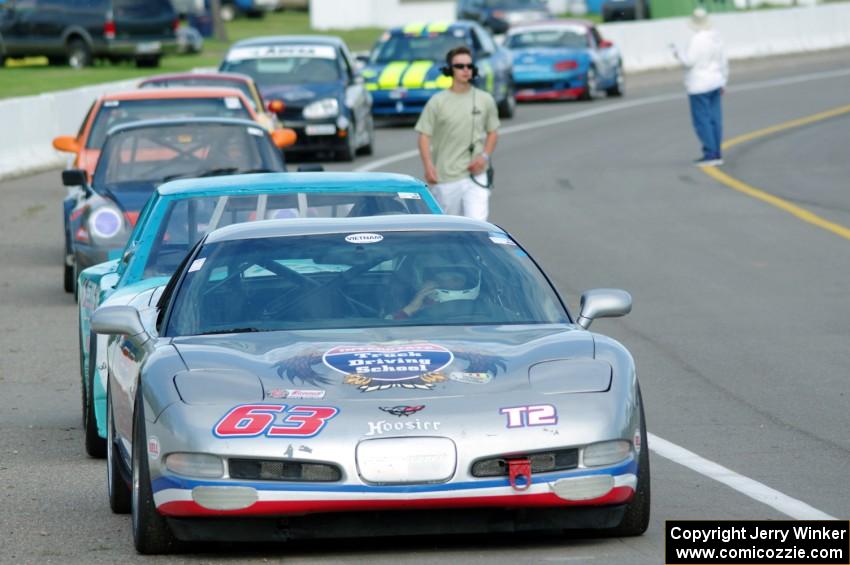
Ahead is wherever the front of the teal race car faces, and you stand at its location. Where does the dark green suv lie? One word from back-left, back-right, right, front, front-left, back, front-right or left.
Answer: back

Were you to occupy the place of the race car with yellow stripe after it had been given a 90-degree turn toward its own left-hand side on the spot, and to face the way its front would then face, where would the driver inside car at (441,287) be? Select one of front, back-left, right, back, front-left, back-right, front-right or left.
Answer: front-right

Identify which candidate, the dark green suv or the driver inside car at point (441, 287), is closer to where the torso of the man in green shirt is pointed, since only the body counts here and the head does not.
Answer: the driver inside car

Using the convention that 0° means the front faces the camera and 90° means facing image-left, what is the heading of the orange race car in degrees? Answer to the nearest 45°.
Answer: approximately 0°

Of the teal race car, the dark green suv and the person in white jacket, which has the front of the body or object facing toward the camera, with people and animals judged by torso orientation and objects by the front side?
the teal race car

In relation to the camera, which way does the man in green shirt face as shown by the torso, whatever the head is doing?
toward the camera

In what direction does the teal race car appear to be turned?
toward the camera

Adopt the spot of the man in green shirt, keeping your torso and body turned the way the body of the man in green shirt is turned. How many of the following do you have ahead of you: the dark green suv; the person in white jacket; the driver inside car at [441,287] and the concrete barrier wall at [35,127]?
1

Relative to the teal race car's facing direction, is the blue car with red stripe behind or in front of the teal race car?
behind

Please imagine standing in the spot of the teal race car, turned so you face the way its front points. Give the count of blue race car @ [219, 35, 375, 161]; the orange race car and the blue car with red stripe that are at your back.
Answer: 3

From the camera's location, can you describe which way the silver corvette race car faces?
facing the viewer
